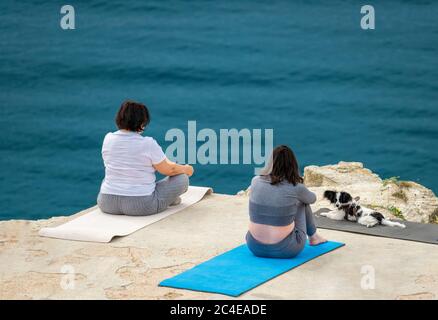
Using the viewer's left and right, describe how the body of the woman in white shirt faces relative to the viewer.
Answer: facing away from the viewer and to the right of the viewer

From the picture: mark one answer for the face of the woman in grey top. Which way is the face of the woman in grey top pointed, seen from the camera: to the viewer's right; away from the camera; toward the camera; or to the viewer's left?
away from the camera

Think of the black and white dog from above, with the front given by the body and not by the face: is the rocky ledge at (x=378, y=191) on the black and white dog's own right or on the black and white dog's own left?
on the black and white dog's own right

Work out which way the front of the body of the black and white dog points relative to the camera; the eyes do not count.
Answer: to the viewer's left

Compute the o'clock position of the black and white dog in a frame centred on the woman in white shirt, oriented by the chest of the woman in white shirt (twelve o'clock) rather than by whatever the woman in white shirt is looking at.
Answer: The black and white dog is roughly at 2 o'clock from the woman in white shirt.

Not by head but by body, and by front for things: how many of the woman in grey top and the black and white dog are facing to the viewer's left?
1

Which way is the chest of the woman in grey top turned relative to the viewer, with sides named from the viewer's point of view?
facing away from the viewer and to the right of the viewer

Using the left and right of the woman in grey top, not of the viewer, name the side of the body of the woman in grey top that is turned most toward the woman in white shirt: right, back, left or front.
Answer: left

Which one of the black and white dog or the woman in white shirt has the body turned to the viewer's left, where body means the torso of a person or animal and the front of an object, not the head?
the black and white dog
